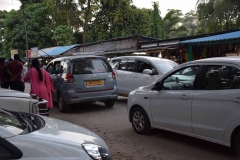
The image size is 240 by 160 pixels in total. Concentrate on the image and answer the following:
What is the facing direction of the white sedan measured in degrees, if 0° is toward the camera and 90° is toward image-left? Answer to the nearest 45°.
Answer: approximately 315°

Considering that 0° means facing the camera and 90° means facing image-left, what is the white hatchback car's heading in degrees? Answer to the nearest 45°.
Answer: approximately 135°

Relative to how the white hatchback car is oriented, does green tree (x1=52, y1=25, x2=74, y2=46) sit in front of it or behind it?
in front

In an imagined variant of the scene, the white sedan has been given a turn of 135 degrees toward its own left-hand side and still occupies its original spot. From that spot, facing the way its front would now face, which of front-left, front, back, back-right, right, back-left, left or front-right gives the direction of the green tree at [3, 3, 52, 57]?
front

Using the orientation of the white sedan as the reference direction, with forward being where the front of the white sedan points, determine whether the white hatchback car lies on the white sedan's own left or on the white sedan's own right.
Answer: on the white sedan's own left

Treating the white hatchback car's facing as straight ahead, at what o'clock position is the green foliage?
The green foliage is roughly at 1 o'clock from the white hatchback car.

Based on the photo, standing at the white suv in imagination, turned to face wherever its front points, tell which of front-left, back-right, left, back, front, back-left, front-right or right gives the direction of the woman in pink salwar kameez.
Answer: right
